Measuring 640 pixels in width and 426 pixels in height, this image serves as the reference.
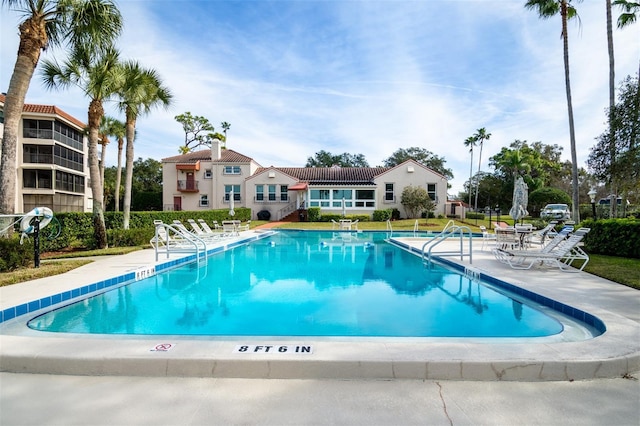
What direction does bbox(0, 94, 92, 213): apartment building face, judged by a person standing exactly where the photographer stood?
facing the viewer and to the right of the viewer

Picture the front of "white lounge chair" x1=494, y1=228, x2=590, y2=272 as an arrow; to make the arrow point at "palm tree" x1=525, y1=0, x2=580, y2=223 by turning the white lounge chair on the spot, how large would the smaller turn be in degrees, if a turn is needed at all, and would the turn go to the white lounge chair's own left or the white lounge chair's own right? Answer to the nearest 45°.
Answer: approximately 90° to the white lounge chair's own right

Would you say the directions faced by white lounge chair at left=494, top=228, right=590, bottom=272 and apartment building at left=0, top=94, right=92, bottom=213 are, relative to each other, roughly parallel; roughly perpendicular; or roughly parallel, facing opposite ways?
roughly parallel, facing opposite ways

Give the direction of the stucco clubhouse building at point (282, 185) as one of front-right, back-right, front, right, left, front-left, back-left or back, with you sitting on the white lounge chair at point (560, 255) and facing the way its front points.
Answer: front-right

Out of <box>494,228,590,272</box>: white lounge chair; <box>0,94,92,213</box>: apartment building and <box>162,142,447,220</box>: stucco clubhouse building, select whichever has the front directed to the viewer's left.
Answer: the white lounge chair

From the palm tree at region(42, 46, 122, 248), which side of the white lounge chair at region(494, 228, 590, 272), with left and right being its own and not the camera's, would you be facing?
front

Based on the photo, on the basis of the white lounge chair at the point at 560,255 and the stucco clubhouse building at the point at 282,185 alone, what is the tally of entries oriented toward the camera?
1

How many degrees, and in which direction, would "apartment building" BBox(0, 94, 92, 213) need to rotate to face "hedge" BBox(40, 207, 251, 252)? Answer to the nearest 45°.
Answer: approximately 45° to its right

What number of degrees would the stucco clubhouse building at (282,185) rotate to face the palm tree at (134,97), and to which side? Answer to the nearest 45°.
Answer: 0° — it already faces it

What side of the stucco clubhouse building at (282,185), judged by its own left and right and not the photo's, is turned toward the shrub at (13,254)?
front

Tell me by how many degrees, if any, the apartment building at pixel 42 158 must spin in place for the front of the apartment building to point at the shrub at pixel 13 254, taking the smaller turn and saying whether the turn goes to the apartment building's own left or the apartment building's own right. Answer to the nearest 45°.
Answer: approximately 45° to the apartment building's own right

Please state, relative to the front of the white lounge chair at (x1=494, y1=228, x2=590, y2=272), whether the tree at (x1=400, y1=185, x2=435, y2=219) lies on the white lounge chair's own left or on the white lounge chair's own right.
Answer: on the white lounge chair's own right

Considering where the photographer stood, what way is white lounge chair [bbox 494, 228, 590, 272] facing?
facing to the left of the viewer

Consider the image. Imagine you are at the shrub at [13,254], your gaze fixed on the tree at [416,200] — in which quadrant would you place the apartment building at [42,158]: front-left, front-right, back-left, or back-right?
front-left

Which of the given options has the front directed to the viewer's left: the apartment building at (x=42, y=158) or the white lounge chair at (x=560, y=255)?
the white lounge chair

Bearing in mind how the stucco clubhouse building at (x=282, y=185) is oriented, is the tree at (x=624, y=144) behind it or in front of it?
in front

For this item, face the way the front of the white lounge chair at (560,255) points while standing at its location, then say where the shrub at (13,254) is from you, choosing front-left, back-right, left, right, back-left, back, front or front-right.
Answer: front-left

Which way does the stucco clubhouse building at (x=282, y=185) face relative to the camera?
toward the camera
